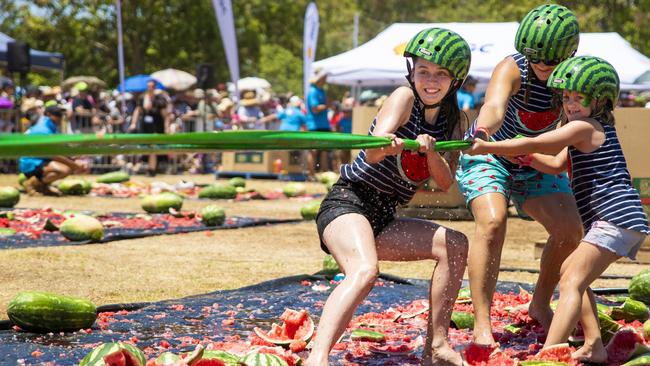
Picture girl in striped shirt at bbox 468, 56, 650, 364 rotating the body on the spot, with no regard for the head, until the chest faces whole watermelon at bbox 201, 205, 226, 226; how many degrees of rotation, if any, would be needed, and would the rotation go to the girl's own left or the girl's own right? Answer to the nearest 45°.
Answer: approximately 45° to the girl's own right

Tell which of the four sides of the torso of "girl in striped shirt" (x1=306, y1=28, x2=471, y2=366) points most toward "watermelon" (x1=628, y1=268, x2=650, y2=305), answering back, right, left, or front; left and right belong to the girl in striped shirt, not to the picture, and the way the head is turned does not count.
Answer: left

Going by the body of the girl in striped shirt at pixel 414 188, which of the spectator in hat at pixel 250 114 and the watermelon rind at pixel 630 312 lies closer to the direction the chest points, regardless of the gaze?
the watermelon rind

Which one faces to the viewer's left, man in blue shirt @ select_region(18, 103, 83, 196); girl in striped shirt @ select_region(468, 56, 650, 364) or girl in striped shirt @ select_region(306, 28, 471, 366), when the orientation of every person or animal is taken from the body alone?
girl in striped shirt @ select_region(468, 56, 650, 364)

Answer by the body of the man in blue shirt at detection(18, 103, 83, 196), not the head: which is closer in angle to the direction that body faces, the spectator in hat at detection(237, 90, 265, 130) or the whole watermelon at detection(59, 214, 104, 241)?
the spectator in hat

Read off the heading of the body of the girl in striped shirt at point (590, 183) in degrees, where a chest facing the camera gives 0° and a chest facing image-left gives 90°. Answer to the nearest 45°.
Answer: approximately 90°

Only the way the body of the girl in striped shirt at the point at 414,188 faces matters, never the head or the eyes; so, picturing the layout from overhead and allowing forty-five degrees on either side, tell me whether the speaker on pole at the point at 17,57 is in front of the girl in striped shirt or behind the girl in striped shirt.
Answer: behind

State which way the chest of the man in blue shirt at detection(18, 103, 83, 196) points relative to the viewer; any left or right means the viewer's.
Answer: facing to the right of the viewer

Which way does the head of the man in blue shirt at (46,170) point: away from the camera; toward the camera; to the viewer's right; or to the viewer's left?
to the viewer's right

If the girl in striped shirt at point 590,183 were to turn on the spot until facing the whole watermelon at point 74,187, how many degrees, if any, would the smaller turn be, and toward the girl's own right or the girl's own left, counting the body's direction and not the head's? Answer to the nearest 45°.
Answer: approximately 45° to the girl's own right

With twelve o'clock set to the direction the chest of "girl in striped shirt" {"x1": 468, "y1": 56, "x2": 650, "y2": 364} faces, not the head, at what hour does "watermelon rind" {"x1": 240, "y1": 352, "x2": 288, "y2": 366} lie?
The watermelon rind is roughly at 11 o'clock from the girl in striped shirt.
